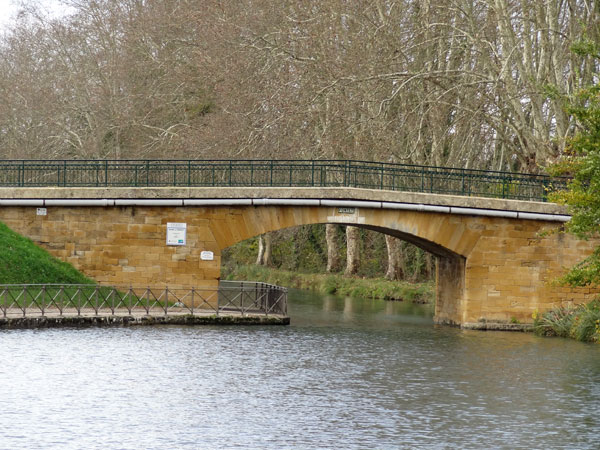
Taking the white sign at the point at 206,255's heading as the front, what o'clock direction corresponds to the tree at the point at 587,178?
The tree is roughly at 10 o'clock from the white sign.

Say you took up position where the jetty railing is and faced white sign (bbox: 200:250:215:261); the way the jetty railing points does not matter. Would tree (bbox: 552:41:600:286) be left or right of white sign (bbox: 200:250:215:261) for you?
right

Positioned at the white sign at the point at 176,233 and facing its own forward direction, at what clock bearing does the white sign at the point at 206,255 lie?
the white sign at the point at 206,255 is roughly at 9 o'clock from the white sign at the point at 176,233.

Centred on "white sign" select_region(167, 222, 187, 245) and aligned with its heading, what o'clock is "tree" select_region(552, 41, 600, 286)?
The tree is roughly at 10 o'clock from the white sign.

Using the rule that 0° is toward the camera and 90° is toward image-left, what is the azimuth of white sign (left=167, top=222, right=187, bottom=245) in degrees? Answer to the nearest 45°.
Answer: approximately 0°

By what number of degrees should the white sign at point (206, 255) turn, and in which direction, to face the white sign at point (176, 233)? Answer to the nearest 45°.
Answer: approximately 90° to its right

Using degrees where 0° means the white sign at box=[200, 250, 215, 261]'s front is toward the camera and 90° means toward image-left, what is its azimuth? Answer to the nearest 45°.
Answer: approximately 0°
